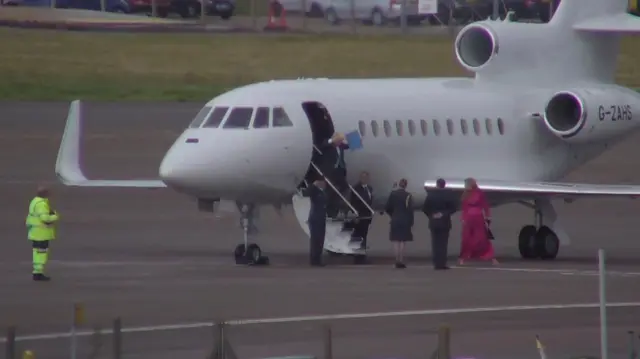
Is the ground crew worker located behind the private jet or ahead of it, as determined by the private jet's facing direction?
ahead

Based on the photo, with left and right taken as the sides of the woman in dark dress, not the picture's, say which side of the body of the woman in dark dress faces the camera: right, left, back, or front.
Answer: back

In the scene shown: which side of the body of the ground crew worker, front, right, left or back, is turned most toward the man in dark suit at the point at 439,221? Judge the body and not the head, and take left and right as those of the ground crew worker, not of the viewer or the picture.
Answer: front

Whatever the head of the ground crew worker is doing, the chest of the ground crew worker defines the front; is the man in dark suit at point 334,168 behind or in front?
in front

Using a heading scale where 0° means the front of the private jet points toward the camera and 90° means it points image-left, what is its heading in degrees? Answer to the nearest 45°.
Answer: approximately 45°

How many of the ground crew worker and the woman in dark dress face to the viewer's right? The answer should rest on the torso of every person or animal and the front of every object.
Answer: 1

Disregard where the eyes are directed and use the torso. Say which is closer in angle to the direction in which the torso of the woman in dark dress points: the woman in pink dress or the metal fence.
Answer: the woman in pink dress

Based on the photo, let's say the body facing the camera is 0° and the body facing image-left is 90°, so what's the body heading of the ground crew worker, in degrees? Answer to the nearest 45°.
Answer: approximately 270°

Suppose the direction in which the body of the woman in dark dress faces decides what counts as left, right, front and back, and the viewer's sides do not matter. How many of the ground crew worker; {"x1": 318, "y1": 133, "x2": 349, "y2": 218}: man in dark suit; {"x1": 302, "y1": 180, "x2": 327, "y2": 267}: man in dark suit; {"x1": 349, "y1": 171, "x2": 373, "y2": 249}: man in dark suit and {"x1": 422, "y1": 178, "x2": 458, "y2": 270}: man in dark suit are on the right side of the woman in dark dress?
1

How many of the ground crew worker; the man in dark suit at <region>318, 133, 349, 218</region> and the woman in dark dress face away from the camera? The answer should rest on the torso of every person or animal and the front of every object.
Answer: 1
